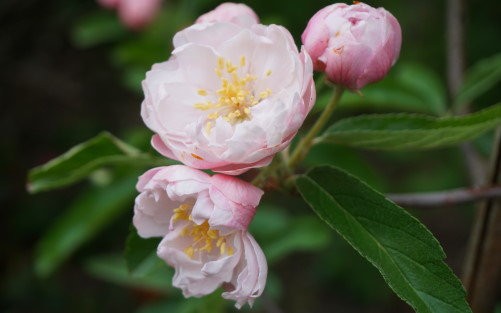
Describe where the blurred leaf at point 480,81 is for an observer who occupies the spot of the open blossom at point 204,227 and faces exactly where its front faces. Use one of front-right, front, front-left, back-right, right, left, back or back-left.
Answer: back

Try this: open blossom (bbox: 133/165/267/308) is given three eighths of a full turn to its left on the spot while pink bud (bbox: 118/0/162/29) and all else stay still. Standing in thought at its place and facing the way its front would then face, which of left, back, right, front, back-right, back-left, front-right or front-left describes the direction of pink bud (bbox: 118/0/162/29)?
left

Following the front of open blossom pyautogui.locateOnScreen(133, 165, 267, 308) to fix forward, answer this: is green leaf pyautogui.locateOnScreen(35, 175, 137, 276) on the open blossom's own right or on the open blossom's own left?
on the open blossom's own right

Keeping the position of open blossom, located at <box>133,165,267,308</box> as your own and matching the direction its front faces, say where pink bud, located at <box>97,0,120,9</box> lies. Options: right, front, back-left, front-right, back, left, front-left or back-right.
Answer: back-right

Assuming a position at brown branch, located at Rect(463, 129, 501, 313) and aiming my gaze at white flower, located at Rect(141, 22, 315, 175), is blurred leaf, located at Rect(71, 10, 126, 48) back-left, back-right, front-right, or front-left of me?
front-right

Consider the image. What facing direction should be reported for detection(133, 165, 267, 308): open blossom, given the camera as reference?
facing the viewer and to the left of the viewer

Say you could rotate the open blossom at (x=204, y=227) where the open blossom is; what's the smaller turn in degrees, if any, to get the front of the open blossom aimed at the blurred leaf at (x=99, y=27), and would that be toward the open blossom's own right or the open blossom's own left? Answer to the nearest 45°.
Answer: approximately 135° to the open blossom's own right
